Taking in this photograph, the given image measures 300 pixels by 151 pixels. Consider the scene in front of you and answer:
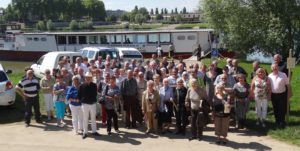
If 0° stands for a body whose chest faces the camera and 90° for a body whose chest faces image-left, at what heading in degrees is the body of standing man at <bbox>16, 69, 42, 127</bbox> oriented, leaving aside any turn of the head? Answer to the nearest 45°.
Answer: approximately 0°

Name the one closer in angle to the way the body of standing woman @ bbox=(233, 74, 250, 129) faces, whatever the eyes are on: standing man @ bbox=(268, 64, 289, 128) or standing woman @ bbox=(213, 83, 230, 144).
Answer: the standing woman

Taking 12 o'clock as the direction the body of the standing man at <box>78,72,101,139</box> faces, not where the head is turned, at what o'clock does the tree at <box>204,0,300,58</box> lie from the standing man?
The tree is roughly at 7 o'clock from the standing man.

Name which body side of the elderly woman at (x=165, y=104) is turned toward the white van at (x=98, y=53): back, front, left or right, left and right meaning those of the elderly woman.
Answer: back

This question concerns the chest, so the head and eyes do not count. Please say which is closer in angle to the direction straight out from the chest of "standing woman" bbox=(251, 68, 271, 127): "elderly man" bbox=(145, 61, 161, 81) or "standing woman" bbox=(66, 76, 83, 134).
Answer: the standing woman

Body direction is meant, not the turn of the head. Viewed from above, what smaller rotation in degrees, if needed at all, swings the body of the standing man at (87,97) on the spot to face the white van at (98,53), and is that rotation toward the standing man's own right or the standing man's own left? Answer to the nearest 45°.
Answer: approximately 180°

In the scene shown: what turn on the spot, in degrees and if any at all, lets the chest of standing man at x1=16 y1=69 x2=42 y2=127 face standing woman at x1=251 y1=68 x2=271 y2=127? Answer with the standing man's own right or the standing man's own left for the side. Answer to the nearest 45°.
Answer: approximately 45° to the standing man's own left

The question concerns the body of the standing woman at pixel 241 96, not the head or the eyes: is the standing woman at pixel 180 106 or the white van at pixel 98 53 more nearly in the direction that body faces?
the standing woman

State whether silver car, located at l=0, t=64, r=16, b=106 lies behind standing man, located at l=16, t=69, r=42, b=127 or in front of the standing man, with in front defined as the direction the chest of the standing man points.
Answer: behind

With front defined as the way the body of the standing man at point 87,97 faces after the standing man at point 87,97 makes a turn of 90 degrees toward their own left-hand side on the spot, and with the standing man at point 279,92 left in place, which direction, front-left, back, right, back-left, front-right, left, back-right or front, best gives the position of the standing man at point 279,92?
front

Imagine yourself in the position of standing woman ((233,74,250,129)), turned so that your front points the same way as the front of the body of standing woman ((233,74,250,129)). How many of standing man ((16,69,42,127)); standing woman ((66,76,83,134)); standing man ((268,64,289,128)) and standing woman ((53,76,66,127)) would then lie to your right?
3
